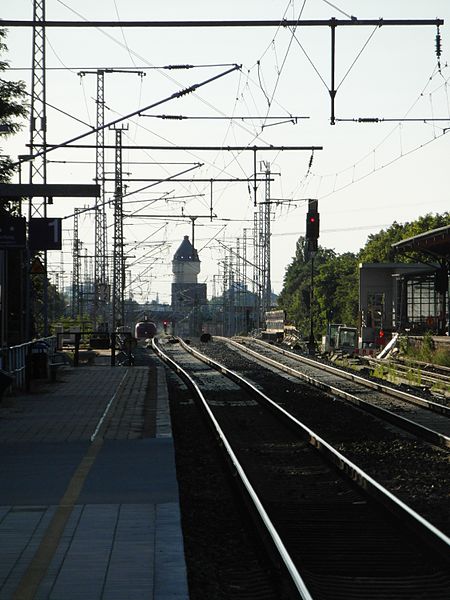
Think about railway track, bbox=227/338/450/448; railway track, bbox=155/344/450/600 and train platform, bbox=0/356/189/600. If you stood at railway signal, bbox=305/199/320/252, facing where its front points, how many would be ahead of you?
3

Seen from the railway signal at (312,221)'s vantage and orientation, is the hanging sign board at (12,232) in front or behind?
in front

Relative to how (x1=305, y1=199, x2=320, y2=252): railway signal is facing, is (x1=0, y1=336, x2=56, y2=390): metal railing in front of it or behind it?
in front

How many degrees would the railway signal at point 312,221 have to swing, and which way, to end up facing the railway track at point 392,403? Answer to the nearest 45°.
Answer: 0° — it already faces it

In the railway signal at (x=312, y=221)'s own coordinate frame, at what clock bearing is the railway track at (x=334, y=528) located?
The railway track is roughly at 12 o'clock from the railway signal.

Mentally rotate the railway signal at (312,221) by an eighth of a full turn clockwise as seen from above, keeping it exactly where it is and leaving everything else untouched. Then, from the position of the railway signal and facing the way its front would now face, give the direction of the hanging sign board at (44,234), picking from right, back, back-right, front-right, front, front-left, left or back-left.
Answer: front

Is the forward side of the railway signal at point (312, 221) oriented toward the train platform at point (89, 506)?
yes

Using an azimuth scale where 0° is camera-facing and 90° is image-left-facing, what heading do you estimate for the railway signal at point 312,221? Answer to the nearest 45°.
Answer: approximately 0°
